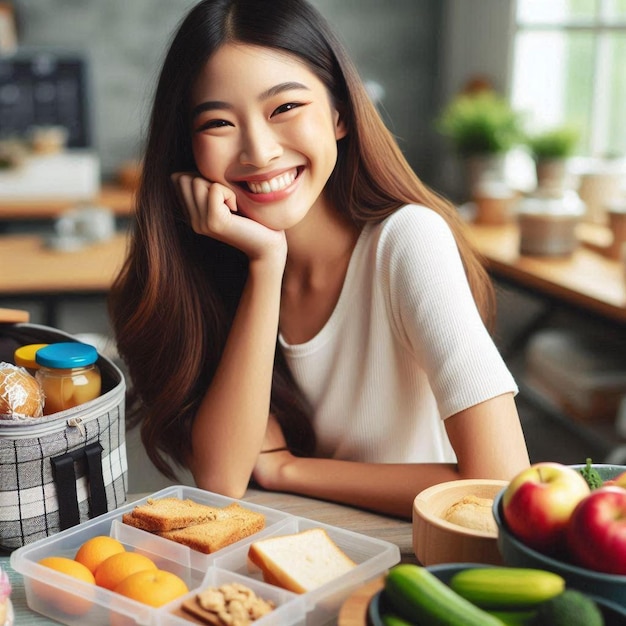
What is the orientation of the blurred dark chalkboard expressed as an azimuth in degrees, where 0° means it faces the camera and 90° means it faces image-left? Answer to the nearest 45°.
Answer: approximately 0°

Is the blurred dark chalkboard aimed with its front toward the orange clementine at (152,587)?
yes

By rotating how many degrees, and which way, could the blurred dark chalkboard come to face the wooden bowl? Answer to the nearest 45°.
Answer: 0° — it already faces it

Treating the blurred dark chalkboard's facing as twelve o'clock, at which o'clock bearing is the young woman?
The young woman is roughly at 12 o'clock from the blurred dark chalkboard.

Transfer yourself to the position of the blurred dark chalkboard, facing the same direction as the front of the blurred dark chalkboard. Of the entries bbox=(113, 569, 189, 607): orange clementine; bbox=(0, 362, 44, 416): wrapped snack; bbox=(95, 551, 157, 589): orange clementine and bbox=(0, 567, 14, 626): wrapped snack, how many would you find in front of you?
4

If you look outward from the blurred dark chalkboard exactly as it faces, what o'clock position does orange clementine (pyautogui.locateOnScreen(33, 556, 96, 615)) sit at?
The orange clementine is roughly at 12 o'clock from the blurred dark chalkboard.

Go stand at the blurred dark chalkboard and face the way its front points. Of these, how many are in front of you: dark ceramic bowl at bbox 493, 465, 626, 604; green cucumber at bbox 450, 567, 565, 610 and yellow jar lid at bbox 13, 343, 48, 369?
3

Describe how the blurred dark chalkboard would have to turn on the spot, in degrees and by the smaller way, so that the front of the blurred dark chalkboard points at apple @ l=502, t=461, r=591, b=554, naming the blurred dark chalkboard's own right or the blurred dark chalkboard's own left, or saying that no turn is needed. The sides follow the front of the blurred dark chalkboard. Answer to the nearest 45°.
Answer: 0° — it already faces it

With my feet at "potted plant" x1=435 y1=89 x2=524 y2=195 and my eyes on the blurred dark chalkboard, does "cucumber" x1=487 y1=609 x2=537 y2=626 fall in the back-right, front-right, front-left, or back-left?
back-left

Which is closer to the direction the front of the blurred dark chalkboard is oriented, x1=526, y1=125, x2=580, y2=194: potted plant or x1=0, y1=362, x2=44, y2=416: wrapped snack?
the wrapped snack

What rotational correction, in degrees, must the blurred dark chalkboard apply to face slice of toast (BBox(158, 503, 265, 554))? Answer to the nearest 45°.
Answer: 0° — it already faces it

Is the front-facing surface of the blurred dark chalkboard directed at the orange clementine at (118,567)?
yes

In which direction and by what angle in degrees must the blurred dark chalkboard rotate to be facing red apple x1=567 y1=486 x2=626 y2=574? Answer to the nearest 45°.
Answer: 0° — it already faces it
